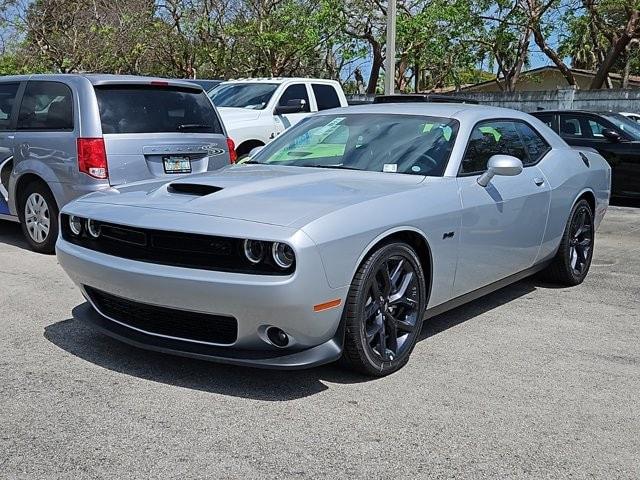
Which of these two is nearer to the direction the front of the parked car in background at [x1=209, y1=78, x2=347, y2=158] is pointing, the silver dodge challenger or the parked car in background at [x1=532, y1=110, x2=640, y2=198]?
the silver dodge challenger

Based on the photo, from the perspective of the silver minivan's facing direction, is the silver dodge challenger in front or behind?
behind

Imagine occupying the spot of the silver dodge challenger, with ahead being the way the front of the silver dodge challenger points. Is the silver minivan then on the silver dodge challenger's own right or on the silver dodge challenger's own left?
on the silver dodge challenger's own right

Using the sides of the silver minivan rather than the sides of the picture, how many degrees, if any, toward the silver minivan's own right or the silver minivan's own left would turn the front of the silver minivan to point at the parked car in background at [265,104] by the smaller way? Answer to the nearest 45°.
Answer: approximately 90° to the silver minivan's own right

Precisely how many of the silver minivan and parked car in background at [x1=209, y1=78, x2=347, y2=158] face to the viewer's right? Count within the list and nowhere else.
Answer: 0

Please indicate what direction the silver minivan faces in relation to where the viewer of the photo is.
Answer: facing away from the viewer and to the left of the viewer

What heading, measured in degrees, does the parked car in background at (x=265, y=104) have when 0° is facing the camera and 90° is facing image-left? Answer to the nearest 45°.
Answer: approximately 45°

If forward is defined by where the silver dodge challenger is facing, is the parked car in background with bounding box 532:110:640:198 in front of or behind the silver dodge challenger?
behind

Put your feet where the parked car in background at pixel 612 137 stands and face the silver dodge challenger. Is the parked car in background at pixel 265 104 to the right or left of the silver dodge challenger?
right
